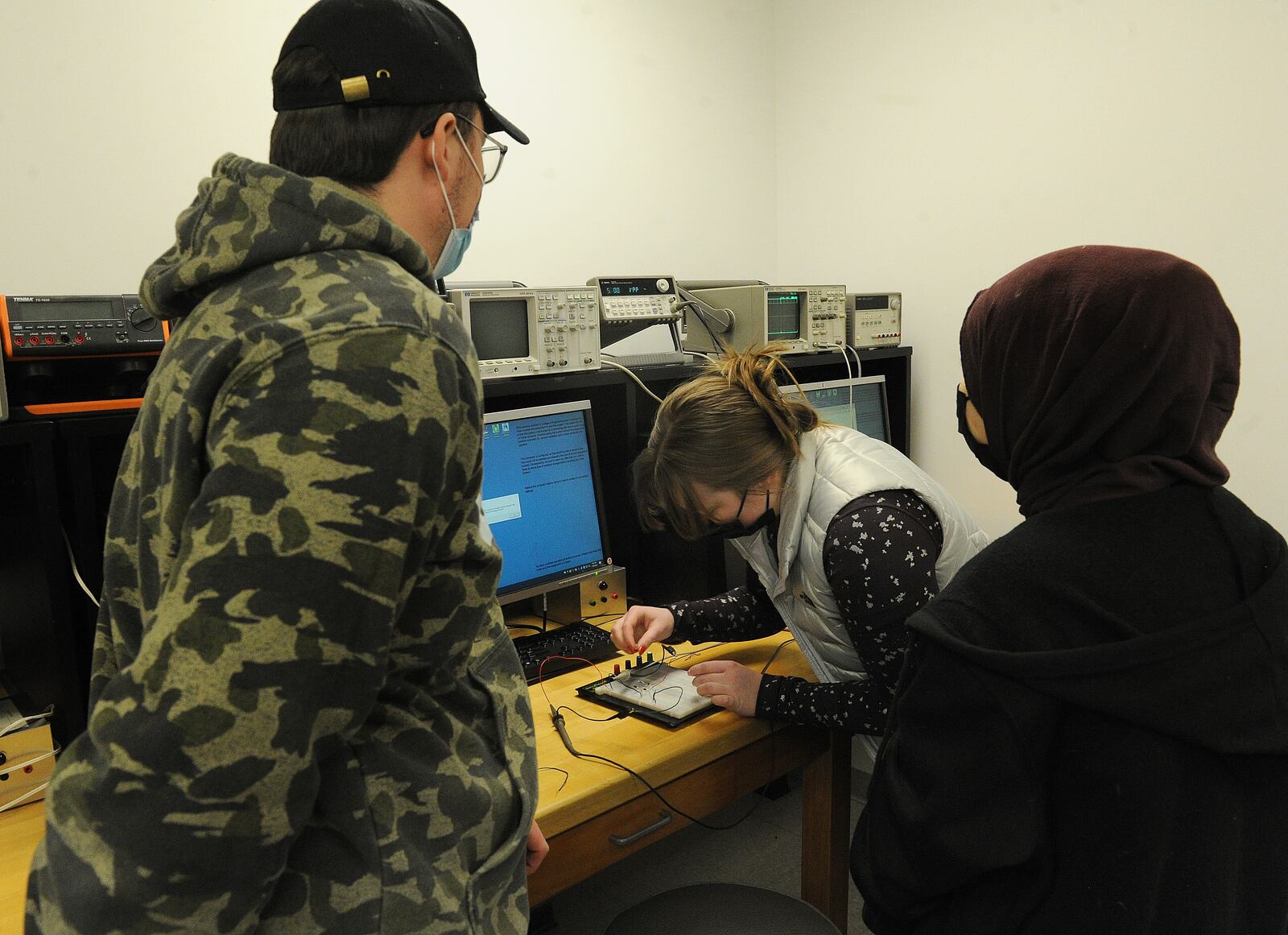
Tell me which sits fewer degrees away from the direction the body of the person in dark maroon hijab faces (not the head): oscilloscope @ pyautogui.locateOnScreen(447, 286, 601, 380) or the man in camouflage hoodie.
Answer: the oscilloscope

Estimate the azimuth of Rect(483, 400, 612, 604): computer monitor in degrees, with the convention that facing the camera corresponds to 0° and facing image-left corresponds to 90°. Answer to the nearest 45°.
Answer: approximately 315°

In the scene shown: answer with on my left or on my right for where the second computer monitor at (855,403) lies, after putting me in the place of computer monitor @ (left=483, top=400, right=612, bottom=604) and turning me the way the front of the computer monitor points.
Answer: on my left

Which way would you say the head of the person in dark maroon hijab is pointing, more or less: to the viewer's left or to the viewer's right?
to the viewer's left

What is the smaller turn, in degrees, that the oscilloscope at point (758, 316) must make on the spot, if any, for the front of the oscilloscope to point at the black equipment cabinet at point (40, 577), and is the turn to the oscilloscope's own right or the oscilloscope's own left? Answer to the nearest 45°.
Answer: approximately 90° to the oscilloscope's own right

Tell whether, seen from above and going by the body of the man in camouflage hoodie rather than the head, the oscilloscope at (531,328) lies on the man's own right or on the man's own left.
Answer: on the man's own left

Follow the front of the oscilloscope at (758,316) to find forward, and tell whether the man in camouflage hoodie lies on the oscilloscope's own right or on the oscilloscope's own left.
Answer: on the oscilloscope's own right

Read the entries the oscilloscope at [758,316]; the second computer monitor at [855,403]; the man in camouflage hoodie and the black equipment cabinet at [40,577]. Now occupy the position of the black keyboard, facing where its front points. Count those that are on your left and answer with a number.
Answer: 2

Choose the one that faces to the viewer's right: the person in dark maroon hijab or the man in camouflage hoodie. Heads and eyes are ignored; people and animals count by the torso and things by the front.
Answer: the man in camouflage hoodie

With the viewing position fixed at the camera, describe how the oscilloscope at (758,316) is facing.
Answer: facing the viewer and to the right of the viewer
